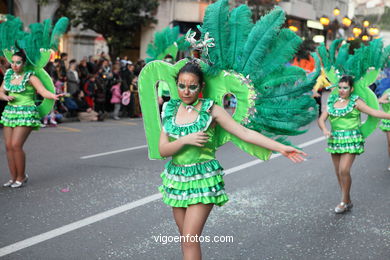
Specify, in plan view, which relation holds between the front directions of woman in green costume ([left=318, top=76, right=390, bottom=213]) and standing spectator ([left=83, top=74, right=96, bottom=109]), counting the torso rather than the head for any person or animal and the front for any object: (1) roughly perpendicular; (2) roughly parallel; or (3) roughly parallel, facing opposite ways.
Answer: roughly perpendicular

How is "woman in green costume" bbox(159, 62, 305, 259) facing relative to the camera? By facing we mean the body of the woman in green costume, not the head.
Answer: toward the camera

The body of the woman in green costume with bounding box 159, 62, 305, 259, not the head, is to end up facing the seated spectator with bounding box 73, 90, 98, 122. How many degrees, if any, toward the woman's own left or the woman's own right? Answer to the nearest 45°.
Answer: approximately 180°

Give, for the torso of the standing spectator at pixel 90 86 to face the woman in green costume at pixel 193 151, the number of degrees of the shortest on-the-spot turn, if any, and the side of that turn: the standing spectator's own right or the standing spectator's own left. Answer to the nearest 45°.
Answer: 0° — they already face them

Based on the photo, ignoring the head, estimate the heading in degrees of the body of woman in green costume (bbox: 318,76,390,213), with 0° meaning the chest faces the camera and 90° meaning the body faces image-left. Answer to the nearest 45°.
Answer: approximately 45°

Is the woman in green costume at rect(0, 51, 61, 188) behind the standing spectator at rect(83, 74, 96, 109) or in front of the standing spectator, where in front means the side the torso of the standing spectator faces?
in front

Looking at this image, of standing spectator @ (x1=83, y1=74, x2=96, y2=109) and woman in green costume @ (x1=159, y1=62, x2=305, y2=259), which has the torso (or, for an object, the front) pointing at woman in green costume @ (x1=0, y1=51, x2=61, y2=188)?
the standing spectator

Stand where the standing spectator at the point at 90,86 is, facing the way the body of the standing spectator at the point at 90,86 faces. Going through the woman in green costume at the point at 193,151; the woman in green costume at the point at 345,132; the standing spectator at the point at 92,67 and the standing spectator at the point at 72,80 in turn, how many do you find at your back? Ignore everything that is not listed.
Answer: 1

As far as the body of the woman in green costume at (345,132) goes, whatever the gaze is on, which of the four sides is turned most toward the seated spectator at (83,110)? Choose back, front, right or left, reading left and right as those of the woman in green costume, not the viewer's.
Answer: right

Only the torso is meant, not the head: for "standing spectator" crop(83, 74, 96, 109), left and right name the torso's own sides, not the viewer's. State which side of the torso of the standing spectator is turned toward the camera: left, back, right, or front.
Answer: front
